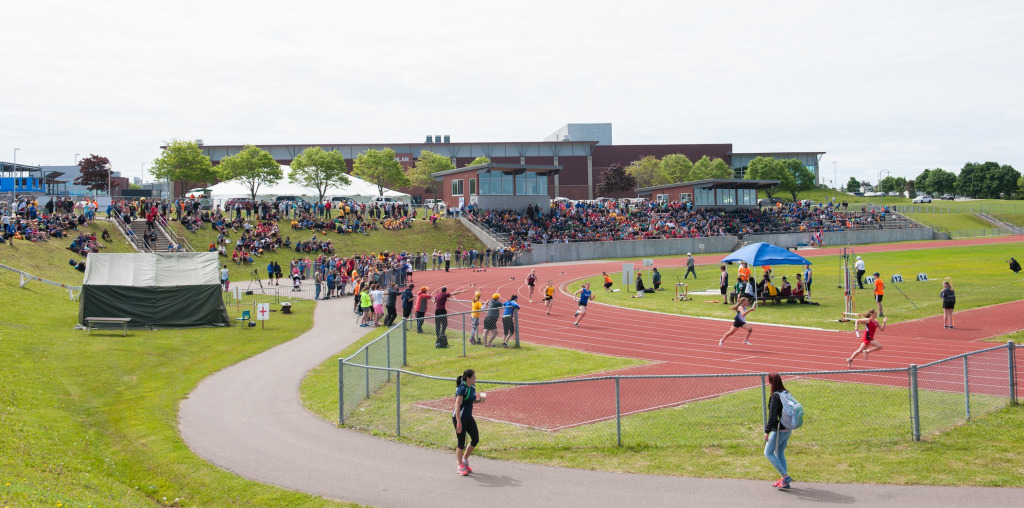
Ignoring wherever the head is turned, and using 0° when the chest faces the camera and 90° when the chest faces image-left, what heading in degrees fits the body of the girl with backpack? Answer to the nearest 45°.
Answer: approximately 90°

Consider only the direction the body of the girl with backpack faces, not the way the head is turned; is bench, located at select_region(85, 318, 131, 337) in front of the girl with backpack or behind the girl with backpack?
in front
